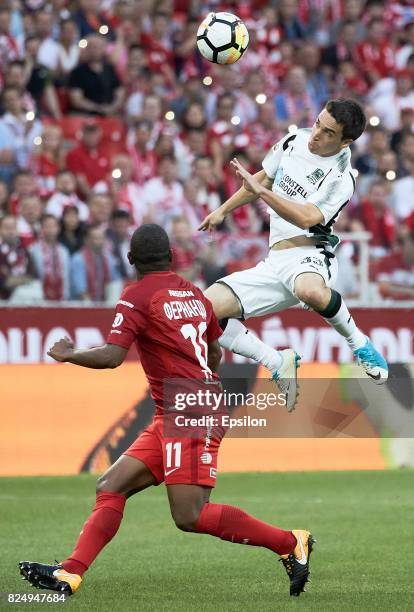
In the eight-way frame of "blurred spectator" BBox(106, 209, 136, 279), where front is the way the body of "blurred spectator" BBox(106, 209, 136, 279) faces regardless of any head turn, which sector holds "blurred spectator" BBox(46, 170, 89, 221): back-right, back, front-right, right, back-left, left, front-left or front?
back-right

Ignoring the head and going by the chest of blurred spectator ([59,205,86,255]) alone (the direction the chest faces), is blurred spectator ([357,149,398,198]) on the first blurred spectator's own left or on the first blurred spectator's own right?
on the first blurred spectator's own left

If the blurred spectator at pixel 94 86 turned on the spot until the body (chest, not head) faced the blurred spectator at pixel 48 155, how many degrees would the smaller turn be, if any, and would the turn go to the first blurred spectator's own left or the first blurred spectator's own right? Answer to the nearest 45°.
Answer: approximately 45° to the first blurred spectator's own right

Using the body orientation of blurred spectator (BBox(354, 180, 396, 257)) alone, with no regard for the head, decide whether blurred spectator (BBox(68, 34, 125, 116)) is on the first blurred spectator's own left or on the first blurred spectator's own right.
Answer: on the first blurred spectator's own right

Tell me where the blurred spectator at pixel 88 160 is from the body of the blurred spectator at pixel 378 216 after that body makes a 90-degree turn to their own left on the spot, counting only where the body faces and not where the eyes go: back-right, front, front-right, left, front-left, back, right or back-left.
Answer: back

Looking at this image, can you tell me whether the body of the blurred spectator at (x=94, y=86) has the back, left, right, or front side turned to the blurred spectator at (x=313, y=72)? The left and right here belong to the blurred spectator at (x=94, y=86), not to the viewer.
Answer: left
